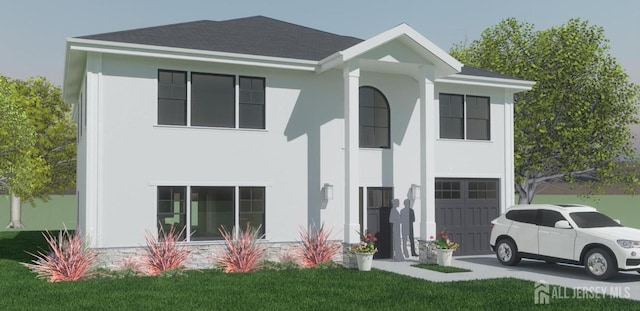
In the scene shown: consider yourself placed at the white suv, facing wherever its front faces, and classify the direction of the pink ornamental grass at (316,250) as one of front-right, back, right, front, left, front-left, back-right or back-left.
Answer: back-right

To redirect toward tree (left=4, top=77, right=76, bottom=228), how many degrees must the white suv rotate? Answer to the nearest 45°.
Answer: approximately 180°

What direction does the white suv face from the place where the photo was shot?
facing the viewer and to the right of the viewer

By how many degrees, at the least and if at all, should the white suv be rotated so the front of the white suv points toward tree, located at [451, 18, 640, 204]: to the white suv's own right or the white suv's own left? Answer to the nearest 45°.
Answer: approximately 135° to the white suv's own left

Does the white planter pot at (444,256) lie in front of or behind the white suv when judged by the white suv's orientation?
behind

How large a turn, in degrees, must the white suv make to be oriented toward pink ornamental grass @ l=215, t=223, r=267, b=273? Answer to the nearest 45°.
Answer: approximately 135° to its right
